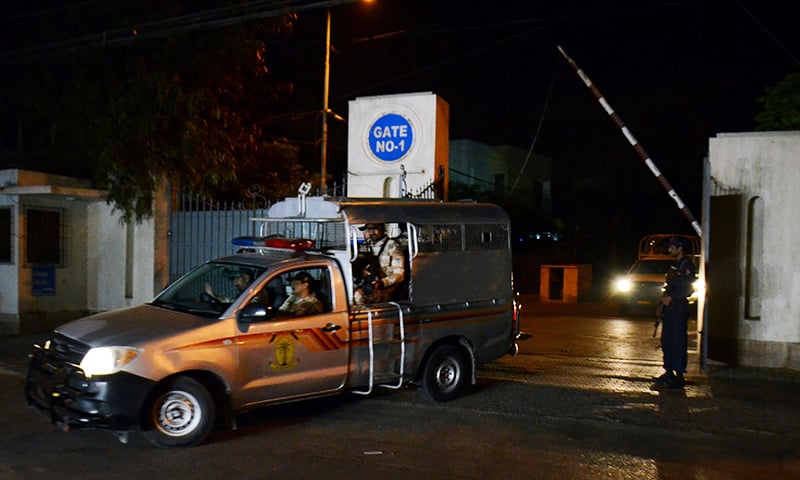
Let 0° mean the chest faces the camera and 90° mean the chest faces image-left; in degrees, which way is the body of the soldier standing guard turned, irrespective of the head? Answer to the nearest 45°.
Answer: approximately 90°

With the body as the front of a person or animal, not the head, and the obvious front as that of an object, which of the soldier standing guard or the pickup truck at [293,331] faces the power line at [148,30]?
the soldier standing guard

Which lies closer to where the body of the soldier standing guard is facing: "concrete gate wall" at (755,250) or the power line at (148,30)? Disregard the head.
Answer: the power line

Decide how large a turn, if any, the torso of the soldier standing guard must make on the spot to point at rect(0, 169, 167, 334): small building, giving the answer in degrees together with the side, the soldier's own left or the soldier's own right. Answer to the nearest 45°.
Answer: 0° — they already face it

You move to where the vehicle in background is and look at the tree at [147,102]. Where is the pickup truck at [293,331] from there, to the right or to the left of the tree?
left

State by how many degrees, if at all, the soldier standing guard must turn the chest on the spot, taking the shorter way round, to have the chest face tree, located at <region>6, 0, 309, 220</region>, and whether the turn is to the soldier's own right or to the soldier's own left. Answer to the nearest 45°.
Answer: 0° — they already face it
